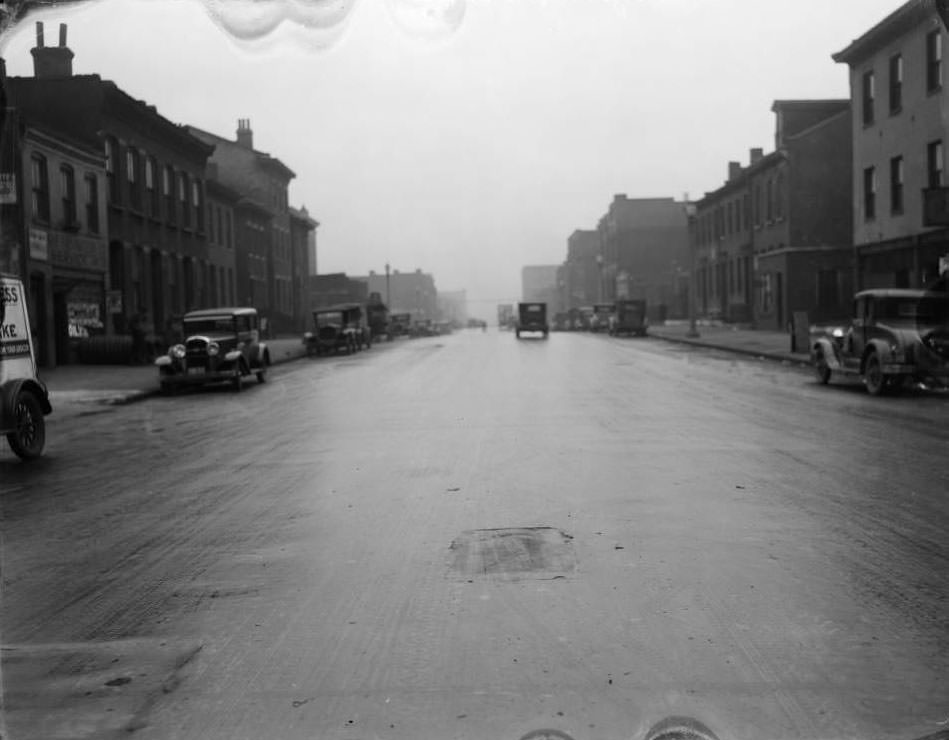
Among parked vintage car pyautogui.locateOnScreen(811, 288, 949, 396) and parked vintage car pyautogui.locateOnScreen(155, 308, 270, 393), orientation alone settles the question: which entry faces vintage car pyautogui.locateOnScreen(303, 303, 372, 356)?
parked vintage car pyautogui.locateOnScreen(811, 288, 949, 396)

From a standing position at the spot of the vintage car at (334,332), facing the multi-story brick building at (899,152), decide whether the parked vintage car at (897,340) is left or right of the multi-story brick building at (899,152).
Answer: right

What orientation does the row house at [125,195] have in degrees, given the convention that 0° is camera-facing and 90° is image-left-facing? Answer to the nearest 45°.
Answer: approximately 315°

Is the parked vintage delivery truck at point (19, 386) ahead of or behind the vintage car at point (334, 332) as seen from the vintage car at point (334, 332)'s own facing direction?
ahead

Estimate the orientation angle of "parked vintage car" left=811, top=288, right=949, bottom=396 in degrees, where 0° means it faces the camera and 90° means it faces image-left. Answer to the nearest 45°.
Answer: approximately 135°

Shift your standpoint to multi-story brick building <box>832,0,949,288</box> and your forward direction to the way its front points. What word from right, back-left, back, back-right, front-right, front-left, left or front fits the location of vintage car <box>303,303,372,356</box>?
front-right

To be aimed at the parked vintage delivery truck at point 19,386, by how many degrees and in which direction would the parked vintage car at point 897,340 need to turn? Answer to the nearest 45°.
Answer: approximately 90° to its left

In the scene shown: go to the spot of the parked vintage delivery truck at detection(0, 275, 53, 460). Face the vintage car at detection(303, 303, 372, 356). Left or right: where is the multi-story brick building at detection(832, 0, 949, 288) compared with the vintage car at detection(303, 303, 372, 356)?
right

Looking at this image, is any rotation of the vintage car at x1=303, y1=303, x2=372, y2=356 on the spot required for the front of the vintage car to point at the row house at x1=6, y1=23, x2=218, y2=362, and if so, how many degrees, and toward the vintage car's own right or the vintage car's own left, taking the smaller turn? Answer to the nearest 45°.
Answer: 0° — it already faces it

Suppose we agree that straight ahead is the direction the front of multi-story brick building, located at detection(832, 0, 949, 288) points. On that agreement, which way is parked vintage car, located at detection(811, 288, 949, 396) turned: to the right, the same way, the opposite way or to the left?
to the right

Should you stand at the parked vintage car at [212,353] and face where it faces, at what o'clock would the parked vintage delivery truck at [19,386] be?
the parked vintage delivery truck at [19,386] is roughly at 11 o'clock from the parked vintage car at [212,353].

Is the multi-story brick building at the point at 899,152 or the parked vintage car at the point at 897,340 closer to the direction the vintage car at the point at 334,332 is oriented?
the parked vintage car

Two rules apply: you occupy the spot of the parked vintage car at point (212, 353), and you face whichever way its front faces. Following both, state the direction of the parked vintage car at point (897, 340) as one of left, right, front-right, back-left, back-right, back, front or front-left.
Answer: left

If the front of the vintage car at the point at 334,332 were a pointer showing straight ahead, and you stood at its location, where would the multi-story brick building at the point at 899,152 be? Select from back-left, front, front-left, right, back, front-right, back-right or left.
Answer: left

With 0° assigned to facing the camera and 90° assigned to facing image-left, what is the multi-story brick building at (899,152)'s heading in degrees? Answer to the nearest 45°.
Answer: approximately 45°
